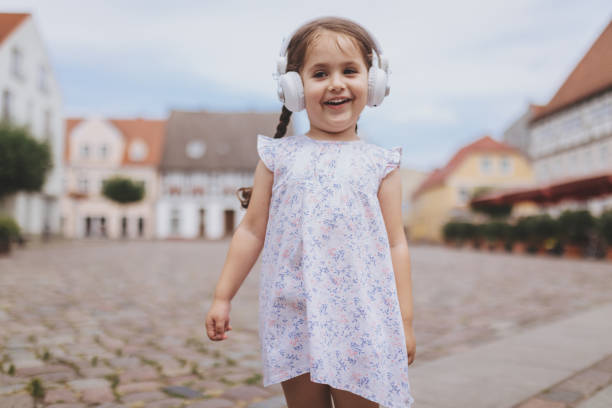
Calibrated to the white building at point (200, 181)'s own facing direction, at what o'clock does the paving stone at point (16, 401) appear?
The paving stone is roughly at 12 o'clock from the white building.

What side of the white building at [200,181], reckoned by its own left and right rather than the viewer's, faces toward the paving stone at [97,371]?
front

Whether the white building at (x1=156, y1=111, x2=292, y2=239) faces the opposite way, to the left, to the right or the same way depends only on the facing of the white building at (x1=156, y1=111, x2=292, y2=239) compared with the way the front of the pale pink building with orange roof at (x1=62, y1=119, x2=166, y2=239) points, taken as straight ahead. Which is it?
the same way

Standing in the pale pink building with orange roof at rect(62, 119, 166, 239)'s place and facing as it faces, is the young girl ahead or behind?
ahead

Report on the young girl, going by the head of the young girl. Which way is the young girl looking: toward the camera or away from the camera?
toward the camera

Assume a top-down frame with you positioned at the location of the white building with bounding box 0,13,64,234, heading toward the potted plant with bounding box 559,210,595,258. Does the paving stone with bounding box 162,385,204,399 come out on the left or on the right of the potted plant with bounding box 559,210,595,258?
right

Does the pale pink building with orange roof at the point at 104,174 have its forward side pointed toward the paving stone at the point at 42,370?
yes

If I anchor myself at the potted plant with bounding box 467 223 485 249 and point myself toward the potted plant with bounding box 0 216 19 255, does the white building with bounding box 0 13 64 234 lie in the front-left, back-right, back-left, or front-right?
front-right

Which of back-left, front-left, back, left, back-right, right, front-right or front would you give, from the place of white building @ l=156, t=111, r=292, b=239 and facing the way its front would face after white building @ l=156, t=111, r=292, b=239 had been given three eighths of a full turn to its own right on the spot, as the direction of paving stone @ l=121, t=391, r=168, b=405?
back-left

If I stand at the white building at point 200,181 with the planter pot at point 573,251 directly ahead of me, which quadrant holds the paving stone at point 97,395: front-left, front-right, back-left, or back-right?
front-right

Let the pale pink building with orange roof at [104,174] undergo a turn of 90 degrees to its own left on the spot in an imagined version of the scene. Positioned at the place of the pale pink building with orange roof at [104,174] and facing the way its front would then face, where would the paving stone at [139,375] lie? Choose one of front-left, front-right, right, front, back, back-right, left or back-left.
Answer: right

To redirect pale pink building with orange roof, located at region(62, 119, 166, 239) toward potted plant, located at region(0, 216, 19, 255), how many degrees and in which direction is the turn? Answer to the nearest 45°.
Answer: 0° — it already faces it

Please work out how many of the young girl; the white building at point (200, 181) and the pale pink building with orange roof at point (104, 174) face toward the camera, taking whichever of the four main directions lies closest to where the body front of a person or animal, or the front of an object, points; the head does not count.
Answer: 3

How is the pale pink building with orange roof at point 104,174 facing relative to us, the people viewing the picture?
facing the viewer

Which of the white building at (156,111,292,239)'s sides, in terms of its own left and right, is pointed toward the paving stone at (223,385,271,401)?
front

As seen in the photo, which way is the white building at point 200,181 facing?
toward the camera

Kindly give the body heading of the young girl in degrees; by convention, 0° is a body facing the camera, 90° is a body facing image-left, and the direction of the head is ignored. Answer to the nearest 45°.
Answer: approximately 0°

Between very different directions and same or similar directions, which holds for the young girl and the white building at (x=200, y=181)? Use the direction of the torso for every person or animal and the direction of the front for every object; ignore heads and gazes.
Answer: same or similar directions
